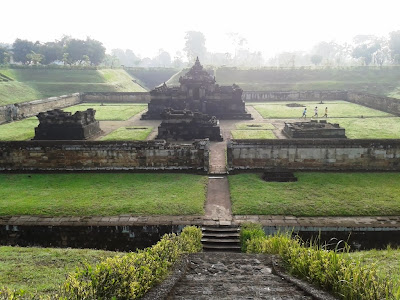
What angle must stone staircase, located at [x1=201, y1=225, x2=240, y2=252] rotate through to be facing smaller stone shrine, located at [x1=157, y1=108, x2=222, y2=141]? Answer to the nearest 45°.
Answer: approximately 180°

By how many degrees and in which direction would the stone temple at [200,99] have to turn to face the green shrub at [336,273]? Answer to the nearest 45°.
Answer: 0° — it already faces it

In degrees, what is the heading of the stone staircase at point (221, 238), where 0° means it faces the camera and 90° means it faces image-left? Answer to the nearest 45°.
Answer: approximately 0°

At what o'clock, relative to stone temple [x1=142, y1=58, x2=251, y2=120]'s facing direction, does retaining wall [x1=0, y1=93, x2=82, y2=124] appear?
The retaining wall is roughly at 3 o'clock from the stone temple.

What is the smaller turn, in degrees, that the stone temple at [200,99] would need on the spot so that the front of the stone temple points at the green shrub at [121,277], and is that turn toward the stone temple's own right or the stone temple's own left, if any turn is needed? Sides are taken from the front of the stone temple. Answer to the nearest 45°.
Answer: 0° — it already faces it

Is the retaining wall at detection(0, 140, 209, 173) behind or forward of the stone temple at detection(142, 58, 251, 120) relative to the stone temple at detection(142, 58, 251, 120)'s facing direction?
forward

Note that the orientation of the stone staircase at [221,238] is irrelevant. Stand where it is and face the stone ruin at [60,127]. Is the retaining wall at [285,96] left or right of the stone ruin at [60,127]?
right

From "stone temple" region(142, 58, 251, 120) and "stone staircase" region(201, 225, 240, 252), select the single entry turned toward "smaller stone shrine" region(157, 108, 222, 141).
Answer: the stone temple

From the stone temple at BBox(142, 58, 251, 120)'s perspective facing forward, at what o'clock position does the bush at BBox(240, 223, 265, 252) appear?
The bush is roughly at 12 o'clock from the stone temple.

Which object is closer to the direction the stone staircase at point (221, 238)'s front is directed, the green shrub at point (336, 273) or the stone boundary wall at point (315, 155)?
the green shrub

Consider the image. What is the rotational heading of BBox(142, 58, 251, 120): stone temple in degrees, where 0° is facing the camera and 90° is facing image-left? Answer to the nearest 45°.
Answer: approximately 0°

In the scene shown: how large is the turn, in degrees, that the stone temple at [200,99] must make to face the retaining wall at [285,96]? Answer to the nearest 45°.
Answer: approximately 135° to its left

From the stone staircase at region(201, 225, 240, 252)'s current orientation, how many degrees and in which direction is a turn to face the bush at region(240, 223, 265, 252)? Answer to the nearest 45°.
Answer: approximately 45° to its left

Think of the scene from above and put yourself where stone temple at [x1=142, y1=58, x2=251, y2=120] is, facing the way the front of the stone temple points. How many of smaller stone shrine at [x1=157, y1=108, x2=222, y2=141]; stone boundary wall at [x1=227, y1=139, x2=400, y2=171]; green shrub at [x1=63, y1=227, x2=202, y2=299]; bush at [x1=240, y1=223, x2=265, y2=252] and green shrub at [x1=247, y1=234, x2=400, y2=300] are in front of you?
5
